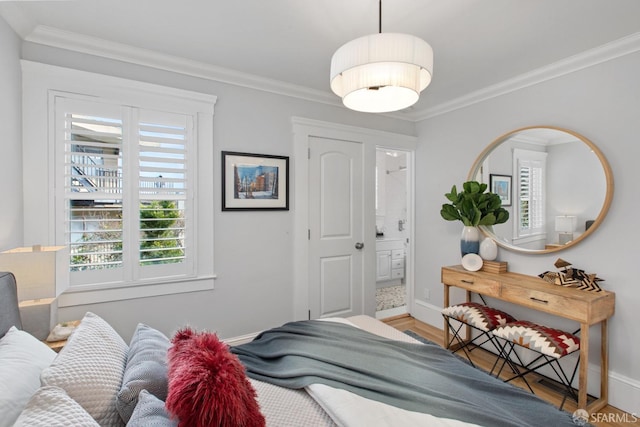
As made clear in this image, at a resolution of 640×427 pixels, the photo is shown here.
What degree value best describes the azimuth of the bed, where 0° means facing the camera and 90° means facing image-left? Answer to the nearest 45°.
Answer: approximately 270°

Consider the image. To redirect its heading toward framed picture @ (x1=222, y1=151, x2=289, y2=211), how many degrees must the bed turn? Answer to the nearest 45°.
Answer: approximately 90° to its left

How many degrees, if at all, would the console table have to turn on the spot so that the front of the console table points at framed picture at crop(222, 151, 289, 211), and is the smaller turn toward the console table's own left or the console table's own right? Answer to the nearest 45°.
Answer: approximately 45° to the console table's own right

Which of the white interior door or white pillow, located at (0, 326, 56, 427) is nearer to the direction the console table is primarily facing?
the white pillow

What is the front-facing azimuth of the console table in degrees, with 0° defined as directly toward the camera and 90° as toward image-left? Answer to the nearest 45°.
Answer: approximately 45°

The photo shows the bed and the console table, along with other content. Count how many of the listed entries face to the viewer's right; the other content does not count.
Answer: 1

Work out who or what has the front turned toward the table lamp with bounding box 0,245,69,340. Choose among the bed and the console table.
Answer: the console table

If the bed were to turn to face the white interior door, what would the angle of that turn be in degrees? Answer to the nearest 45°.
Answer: approximately 90° to its left

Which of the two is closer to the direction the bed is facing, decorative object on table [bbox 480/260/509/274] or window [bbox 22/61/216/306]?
the decorative object on table

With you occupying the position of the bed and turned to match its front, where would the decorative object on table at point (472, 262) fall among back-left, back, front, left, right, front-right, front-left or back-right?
front-left

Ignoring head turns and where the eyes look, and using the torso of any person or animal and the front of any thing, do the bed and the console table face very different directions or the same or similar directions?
very different directions
